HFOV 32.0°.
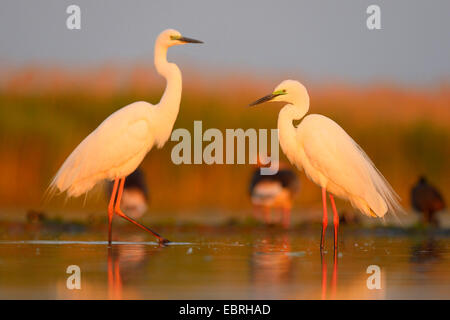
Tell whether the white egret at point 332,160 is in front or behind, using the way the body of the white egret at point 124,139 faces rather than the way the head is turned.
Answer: in front

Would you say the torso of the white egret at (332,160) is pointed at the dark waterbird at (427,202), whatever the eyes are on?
no

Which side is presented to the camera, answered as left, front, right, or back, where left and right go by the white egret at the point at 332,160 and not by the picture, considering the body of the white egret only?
left

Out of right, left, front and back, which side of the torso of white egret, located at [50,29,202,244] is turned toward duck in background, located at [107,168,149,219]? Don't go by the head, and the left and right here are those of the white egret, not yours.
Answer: left

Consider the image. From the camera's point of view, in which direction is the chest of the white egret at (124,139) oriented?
to the viewer's right

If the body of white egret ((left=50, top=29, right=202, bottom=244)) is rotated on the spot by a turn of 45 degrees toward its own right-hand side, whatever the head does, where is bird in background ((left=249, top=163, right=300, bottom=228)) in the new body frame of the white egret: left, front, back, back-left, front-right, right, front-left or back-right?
left

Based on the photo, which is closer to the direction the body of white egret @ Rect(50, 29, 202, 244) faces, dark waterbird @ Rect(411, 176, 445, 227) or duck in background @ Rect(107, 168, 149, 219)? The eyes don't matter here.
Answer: the dark waterbird

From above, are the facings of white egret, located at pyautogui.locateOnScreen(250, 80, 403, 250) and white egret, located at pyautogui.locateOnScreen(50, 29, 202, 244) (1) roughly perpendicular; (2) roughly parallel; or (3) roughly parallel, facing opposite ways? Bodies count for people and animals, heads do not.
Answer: roughly parallel, facing opposite ways

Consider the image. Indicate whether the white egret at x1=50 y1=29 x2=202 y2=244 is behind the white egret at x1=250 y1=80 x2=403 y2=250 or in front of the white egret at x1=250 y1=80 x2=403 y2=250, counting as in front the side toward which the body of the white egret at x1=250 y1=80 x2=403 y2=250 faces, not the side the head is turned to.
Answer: in front

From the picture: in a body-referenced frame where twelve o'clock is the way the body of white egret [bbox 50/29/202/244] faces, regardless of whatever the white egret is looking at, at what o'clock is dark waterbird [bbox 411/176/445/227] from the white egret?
The dark waterbird is roughly at 11 o'clock from the white egret.

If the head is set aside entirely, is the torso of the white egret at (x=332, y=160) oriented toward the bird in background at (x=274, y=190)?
no

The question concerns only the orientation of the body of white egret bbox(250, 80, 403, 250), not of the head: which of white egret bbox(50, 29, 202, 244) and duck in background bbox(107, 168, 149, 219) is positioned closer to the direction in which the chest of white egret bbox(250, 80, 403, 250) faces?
the white egret

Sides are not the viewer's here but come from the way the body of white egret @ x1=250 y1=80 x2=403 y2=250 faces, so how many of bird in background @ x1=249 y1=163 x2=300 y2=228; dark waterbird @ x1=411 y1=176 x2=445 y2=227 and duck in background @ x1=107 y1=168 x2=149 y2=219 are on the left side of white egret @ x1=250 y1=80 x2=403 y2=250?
0

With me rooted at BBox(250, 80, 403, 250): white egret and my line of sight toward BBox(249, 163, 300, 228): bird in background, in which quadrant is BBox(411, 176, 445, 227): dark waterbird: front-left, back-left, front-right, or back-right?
front-right

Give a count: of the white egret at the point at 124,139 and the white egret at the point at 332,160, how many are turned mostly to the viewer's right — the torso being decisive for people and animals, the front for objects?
1

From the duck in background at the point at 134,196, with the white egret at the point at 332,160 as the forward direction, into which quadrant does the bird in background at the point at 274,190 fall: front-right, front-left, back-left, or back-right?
front-left
